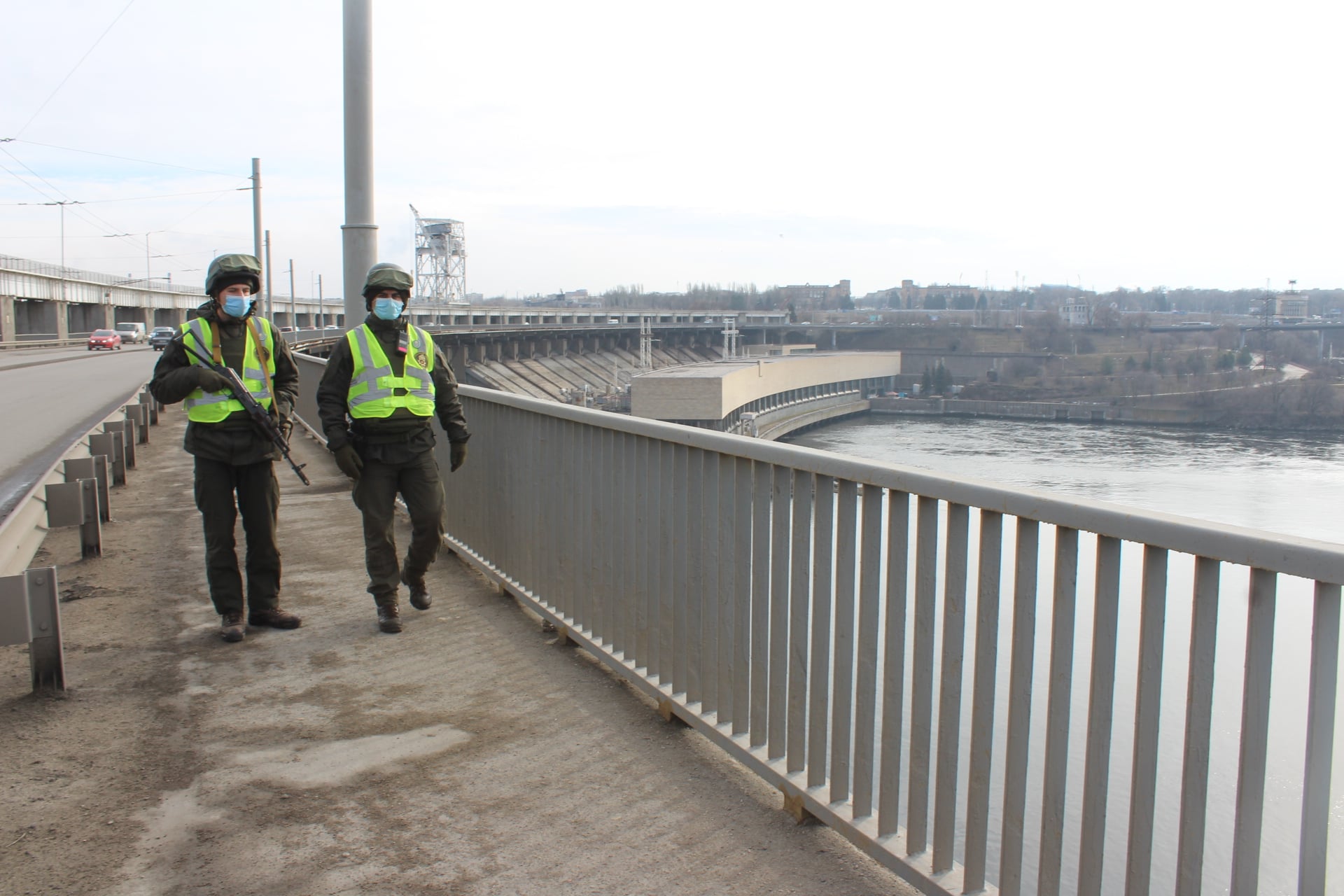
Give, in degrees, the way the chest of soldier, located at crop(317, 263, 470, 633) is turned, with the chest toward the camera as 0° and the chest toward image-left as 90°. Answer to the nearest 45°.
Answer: approximately 0°

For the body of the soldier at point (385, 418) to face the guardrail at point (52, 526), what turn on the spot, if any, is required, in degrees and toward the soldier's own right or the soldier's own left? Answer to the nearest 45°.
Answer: approximately 135° to the soldier's own right

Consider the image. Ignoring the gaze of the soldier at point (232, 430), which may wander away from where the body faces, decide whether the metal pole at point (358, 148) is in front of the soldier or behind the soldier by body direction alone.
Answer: behind

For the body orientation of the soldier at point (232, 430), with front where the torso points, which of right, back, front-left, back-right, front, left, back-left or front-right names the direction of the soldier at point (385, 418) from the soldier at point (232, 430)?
left

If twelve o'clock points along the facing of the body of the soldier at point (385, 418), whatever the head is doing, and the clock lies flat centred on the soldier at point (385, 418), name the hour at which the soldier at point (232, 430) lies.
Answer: the soldier at point (232, 430) is roughly at 3 o'clock from the soldier at point (385, 418).

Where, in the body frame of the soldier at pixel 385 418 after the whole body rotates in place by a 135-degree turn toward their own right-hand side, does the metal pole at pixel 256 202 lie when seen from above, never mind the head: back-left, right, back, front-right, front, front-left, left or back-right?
front-right

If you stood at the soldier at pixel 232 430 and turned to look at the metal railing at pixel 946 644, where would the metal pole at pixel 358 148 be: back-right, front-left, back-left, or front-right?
back-left

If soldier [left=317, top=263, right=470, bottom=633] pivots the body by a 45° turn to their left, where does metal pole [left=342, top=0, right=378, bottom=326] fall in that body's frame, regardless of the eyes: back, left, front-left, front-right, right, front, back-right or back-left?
back-left

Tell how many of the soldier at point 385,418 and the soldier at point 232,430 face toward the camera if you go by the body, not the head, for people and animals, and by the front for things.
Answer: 2

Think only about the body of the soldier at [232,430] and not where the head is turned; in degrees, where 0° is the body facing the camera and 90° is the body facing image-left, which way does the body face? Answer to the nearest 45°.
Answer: approximately 0°

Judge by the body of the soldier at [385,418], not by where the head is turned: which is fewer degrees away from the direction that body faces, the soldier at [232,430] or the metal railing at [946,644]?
the metal railing

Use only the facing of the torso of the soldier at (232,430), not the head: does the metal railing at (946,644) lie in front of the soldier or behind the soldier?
in front
